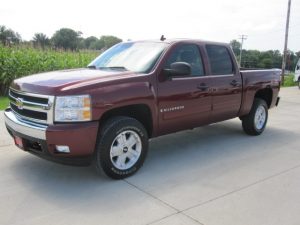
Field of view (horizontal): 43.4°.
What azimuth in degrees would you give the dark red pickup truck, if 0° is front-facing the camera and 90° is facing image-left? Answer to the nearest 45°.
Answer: approximately 45°
